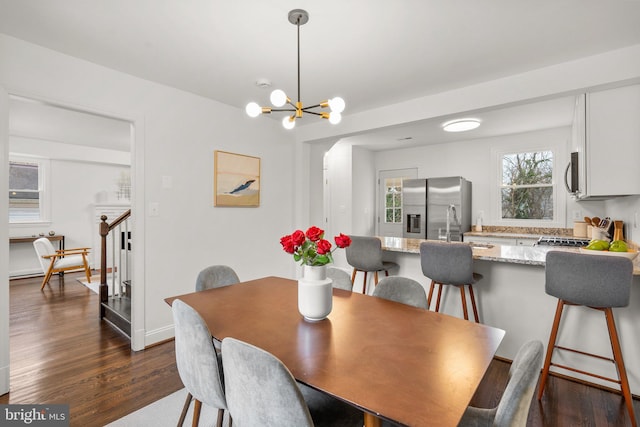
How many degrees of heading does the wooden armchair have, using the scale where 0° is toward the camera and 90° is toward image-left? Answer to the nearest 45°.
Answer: approximately 270°

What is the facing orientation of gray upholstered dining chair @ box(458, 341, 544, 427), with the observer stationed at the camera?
facing to the left of the viewer

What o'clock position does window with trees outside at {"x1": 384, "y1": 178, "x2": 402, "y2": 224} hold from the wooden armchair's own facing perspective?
The window with trees outside is roughly at 1 o'clock from the wooden armchair.

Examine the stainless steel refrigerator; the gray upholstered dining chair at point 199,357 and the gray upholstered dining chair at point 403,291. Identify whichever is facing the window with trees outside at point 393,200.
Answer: the gray upholstered dining chair at point 199,357

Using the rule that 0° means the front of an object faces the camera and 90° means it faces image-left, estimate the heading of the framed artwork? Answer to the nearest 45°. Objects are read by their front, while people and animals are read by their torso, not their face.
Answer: approximately 315°

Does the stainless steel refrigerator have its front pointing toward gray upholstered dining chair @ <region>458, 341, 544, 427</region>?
yes

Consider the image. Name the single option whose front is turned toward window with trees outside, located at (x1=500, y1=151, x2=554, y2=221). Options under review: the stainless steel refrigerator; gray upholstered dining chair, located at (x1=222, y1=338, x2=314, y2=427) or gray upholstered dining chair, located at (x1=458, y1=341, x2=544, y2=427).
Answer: gray upholstered dining chair, located at (x1=222, y1=338, x2=314, y2=427)

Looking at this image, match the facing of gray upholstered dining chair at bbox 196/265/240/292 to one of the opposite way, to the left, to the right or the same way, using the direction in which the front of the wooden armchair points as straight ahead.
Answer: to the right

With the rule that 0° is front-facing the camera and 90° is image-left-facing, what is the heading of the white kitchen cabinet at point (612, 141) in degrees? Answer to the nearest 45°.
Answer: approximately 90°

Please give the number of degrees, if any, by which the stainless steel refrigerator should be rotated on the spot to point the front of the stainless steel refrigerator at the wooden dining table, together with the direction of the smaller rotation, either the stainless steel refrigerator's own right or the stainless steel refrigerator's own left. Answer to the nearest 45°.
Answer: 0° — it already faces it
